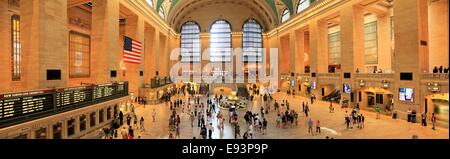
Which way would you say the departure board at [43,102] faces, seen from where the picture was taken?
facing the viewer and to the right of the viewer

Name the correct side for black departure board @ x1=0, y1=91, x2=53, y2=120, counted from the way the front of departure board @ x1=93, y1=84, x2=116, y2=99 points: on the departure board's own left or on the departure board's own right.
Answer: on the departure board's own right

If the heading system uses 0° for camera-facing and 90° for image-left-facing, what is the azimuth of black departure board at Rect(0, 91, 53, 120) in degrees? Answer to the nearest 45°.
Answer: approximately 315°

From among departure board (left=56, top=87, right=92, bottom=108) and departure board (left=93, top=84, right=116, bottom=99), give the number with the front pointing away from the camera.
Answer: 0

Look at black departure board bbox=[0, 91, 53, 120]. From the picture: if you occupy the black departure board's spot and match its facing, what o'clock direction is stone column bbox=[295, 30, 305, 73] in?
The stone column is roughly at 10 o'clock from the black departure board.

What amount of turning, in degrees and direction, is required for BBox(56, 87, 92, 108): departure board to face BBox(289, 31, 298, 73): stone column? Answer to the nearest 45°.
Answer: approximately 45° to its left
